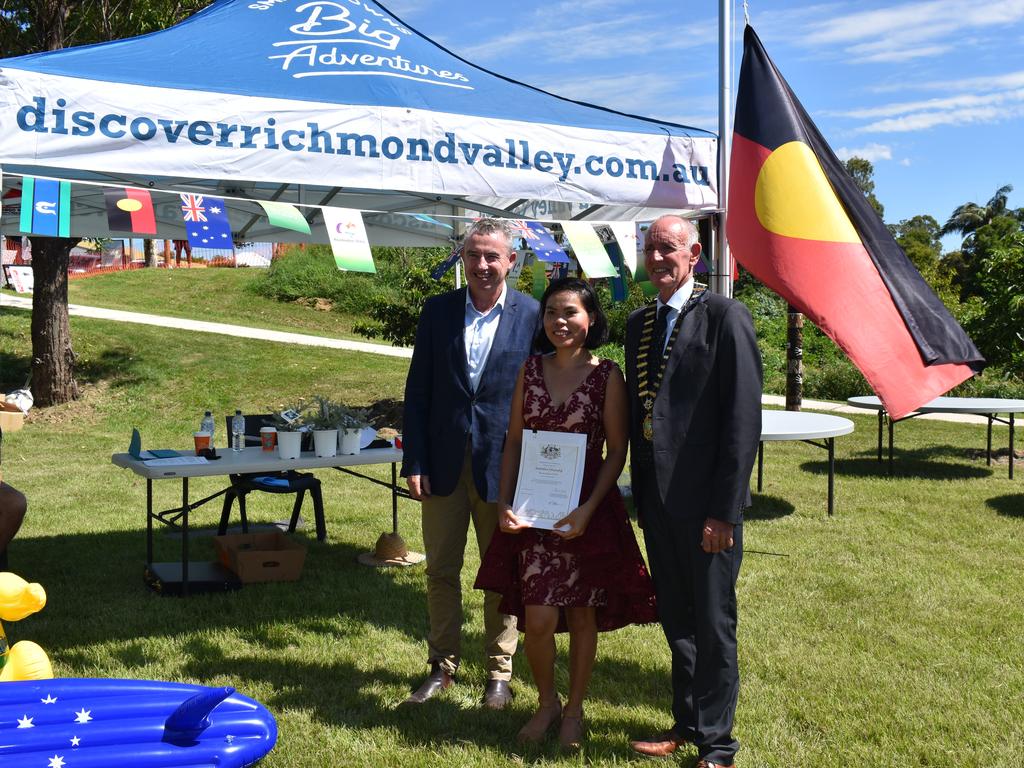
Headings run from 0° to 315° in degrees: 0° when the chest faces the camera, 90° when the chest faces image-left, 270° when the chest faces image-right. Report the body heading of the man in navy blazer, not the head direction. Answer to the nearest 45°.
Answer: approximately 0°

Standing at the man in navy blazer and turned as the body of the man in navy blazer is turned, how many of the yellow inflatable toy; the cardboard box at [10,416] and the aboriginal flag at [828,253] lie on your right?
2

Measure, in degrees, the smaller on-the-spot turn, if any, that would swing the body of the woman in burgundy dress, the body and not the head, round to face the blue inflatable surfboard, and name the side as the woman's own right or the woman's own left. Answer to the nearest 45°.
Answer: approximately 45° to the woman's own right

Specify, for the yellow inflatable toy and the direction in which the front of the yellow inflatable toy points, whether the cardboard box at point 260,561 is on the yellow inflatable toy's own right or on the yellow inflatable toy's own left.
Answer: on the yellow inflatable toy's own left

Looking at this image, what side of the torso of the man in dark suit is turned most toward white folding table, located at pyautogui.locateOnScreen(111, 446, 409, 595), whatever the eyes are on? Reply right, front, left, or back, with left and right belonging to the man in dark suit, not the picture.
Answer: right

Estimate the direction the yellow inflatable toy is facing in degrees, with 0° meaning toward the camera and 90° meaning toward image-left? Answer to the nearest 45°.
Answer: approximately 270°

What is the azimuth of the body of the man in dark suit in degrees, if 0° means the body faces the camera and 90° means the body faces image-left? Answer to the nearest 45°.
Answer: approximately 45°

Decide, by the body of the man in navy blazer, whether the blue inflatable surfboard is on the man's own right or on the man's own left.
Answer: on the man's own right

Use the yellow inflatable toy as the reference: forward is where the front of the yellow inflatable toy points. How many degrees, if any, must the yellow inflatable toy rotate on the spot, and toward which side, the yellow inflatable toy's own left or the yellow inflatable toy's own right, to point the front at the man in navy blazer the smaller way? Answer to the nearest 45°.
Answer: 0° — it already faces them
